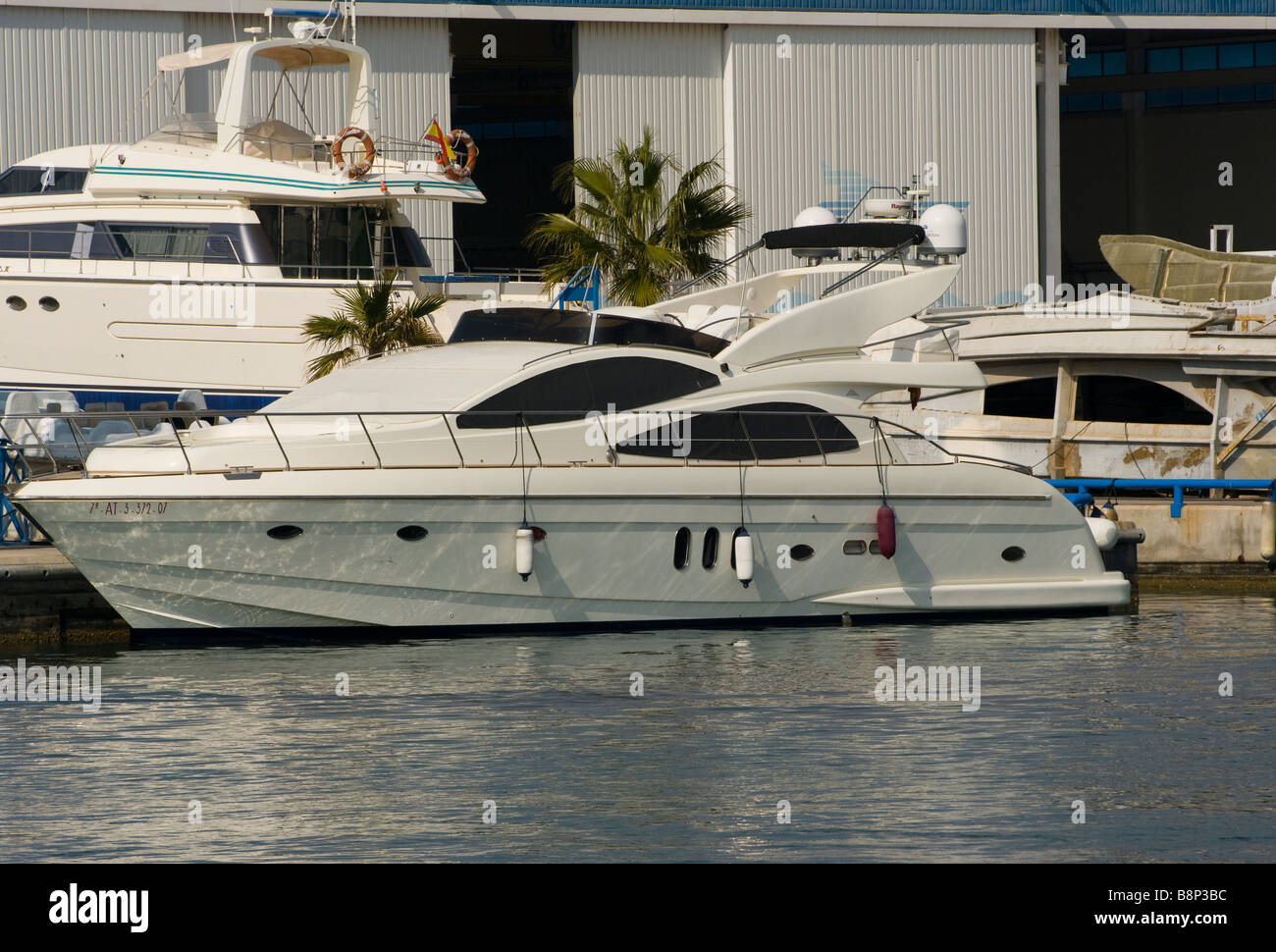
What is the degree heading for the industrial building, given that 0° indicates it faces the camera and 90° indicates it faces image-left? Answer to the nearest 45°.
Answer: approximately 0°

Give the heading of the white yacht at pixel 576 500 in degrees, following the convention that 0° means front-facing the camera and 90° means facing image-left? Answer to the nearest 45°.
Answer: approximately 90°

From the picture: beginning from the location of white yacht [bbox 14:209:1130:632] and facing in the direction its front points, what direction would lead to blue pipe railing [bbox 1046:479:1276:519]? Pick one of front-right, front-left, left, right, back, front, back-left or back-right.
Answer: back-right

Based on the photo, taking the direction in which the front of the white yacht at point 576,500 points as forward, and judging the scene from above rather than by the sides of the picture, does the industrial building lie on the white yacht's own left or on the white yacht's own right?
on the white yacht's own right

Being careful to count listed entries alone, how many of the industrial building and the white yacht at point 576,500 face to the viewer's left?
1

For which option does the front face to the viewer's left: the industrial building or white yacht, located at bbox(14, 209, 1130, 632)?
the white yacht

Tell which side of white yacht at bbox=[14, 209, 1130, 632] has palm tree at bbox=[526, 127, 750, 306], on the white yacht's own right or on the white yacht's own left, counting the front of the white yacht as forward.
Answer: on the white yacht's own right

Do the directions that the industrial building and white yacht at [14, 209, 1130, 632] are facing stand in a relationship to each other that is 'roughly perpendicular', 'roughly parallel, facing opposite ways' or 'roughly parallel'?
roughly perpendicular
